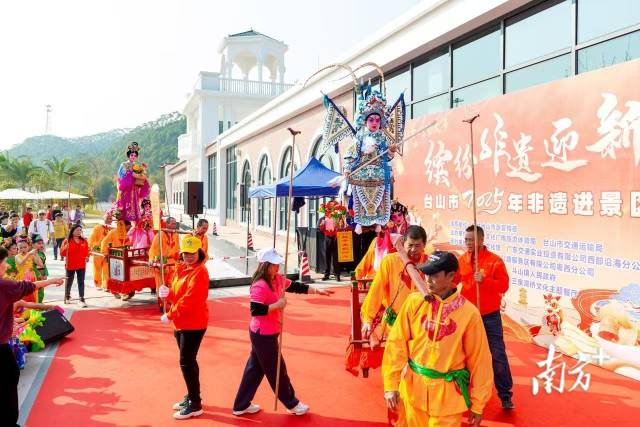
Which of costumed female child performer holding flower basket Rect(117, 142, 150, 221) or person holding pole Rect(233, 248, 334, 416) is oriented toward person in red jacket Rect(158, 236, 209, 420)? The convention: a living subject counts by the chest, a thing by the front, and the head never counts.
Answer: the costumed female child performer holding flower basket

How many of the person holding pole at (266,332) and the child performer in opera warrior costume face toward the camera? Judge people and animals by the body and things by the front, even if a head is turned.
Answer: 1

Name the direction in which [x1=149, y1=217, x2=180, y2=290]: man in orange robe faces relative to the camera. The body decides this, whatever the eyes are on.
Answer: toward the camera

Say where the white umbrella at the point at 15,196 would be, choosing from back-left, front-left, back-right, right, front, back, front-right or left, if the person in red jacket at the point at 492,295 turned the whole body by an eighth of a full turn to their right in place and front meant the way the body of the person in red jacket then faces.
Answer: front-right

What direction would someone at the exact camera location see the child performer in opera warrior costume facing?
facing the viewer

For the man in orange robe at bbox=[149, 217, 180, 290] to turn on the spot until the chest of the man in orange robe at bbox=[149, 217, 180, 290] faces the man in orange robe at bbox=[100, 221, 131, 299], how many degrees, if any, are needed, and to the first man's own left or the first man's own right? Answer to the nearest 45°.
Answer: approximately 135° to the first man's own right

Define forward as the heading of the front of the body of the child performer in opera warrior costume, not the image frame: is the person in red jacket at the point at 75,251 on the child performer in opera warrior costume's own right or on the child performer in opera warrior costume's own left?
on the child performer in opera warrior costume's own right

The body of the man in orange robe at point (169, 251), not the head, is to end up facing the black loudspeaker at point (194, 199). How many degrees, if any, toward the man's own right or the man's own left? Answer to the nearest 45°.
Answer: approximately 180°

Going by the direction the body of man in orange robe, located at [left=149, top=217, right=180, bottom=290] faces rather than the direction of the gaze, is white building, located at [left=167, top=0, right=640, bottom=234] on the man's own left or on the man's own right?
on the man's own left

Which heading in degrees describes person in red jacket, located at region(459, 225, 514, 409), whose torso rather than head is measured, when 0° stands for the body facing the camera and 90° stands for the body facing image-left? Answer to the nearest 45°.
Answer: approximately 45°

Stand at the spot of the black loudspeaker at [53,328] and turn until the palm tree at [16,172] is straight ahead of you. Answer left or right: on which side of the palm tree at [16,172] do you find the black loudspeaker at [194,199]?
right

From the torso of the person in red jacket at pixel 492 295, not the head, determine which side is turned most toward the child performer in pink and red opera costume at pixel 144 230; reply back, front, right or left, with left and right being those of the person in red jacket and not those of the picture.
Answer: right

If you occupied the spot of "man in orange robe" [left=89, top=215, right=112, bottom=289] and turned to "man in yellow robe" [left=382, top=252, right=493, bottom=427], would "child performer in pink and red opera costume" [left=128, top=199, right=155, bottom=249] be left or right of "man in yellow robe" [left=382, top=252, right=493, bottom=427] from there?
left
